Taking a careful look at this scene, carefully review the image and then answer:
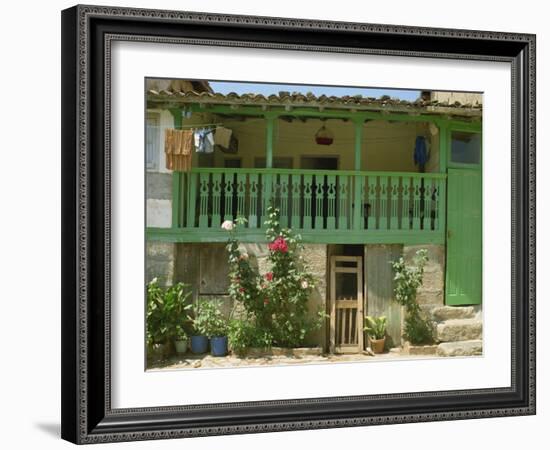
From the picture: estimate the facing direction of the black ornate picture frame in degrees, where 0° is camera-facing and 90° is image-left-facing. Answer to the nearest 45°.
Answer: approximately 315°
